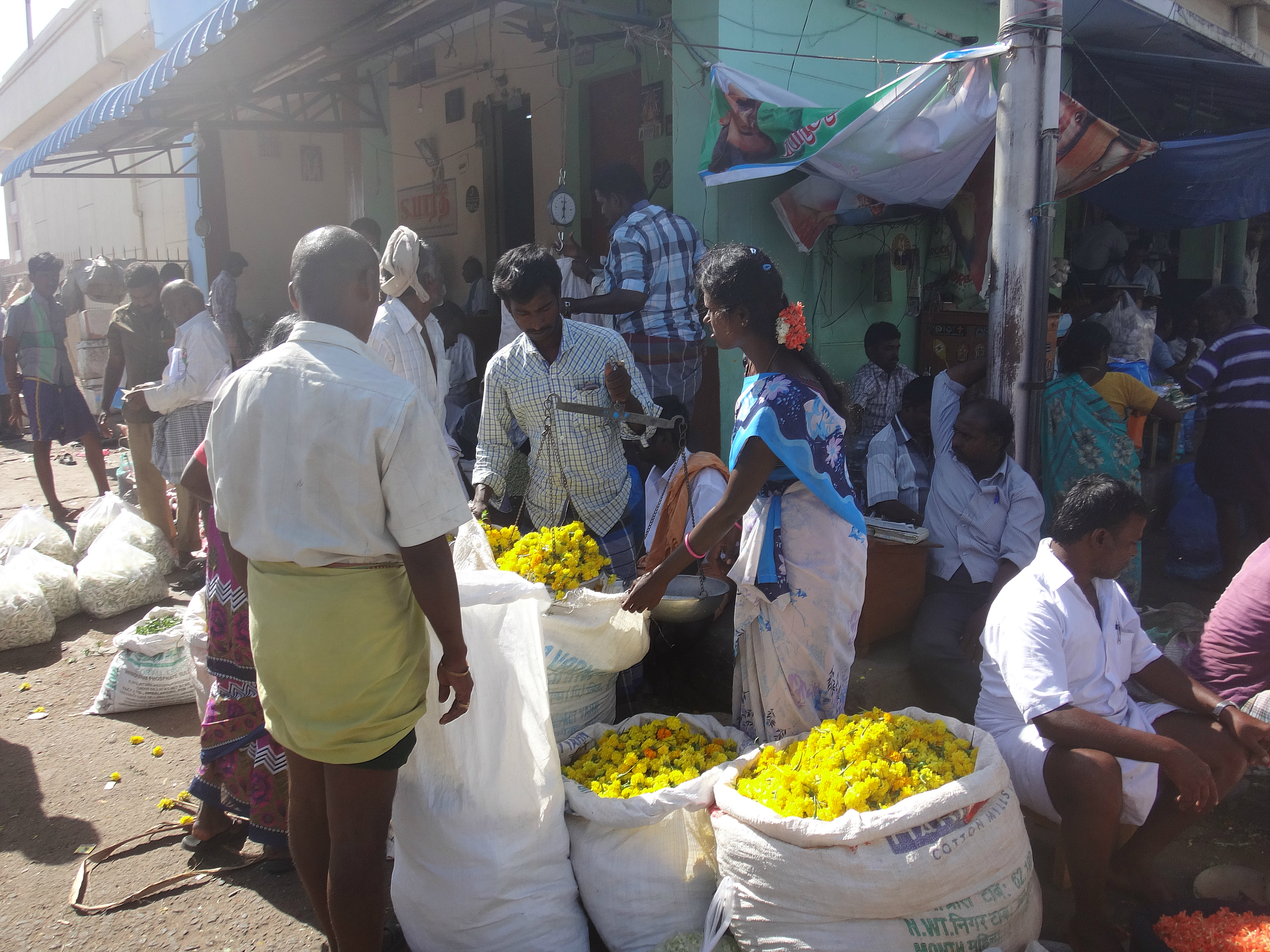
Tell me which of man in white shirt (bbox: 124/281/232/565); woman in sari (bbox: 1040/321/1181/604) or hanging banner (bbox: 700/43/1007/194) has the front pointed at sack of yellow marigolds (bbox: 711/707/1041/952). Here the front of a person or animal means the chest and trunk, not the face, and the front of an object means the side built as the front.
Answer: the hanging banner

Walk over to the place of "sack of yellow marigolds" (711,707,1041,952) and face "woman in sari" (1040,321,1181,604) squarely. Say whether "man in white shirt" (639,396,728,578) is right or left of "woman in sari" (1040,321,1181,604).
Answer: left

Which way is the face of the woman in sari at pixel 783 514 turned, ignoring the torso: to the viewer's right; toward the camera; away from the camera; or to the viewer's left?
to the viewer's left

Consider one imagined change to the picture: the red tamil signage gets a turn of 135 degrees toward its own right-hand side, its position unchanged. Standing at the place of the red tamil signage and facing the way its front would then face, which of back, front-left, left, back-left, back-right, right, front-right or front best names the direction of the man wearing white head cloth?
back

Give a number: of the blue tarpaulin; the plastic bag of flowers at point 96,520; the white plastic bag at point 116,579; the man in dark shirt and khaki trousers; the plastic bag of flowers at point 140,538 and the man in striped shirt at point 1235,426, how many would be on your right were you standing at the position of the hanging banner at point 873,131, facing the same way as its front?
4

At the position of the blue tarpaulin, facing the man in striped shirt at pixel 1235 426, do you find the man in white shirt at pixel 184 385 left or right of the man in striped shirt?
right

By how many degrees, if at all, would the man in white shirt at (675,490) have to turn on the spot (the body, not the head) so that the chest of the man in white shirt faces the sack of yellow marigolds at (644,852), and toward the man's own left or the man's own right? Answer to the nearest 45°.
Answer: approximately 45° to the man's own left

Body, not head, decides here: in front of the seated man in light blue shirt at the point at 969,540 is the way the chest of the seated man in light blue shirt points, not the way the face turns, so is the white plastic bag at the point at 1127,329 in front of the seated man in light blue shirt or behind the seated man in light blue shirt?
behind

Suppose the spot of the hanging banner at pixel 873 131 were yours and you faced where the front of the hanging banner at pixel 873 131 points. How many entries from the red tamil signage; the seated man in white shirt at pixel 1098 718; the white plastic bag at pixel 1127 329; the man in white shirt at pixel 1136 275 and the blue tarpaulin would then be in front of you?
1

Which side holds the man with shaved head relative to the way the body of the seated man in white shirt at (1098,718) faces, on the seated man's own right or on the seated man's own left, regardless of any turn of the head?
on the seated man's own right

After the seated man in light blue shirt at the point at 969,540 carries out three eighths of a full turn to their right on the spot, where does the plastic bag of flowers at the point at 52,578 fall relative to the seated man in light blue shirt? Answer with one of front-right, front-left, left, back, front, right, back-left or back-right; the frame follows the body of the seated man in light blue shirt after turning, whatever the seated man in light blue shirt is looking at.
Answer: left

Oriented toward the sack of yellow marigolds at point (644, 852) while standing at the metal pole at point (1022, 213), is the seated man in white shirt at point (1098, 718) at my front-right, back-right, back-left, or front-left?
front-left

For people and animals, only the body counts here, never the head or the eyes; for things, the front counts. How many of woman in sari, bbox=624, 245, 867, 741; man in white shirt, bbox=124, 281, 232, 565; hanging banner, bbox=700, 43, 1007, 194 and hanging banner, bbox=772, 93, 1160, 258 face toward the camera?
2

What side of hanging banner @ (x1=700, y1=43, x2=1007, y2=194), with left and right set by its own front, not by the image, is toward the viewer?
front

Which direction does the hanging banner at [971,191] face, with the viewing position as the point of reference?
facing the viewer

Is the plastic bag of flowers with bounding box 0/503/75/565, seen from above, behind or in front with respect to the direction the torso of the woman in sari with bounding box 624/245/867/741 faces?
in front

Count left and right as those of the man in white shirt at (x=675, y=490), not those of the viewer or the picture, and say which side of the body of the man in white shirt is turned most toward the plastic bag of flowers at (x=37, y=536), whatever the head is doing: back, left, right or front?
right
